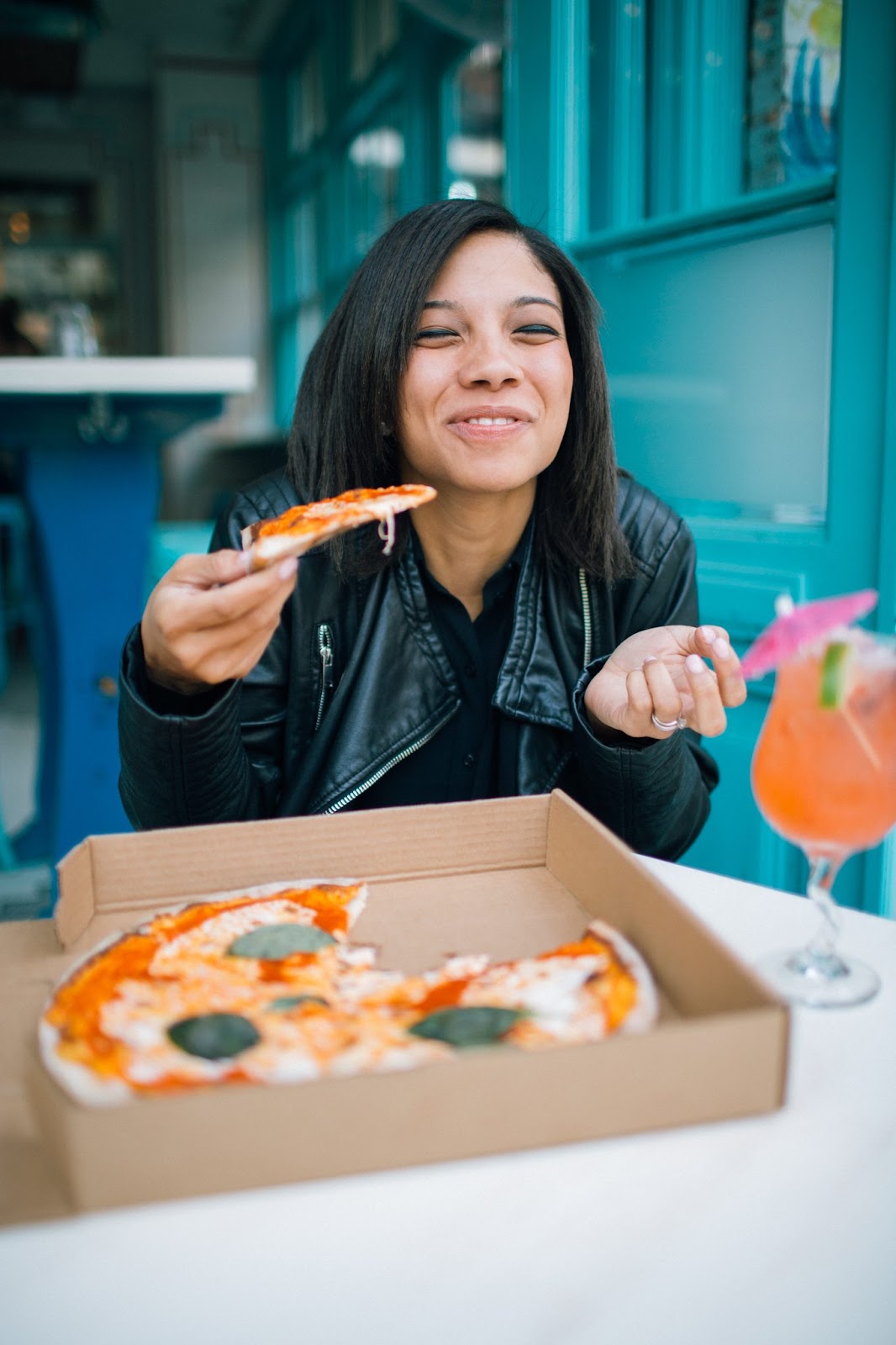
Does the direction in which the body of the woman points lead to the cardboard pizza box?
yes

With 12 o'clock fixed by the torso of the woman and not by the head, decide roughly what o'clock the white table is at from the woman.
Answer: The white table is roughly at 12 o'clock from the woman.

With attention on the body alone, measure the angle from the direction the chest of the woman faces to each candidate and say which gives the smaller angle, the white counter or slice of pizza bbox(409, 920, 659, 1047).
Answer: the slice of pizza

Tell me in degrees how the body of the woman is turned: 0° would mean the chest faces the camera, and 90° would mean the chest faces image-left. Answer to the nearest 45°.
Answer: approximately 0°
